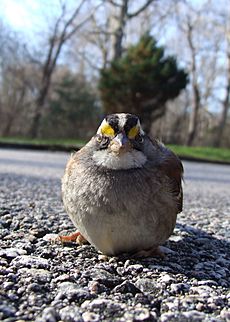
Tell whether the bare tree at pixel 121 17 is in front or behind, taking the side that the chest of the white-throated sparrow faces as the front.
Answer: behind

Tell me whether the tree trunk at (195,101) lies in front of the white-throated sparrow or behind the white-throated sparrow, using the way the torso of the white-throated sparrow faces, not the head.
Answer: behind

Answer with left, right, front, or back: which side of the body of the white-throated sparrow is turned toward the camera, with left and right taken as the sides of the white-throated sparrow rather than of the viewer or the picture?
front

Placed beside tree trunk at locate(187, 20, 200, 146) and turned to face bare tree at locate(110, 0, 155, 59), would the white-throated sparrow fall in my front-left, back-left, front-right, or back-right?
front-left
